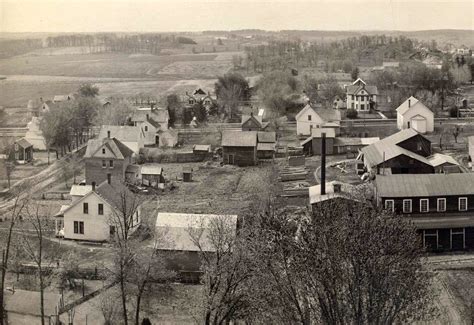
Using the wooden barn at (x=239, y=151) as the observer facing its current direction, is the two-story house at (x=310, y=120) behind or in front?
behind

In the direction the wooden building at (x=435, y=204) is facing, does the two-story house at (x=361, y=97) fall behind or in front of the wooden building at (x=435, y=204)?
behind

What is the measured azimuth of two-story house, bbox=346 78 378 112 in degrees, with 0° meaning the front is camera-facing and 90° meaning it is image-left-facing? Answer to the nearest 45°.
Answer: approximately 0°

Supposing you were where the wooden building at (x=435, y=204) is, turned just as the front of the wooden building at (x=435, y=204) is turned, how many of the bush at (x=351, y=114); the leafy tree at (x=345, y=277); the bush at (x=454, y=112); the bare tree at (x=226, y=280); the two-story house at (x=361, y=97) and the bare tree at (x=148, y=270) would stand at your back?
3

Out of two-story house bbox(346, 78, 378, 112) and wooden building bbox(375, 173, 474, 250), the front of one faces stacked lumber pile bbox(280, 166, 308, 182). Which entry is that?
the two-story house

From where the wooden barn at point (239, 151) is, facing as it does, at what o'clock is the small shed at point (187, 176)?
The small shed is roughly at 1 o'clock from the wooden barn.

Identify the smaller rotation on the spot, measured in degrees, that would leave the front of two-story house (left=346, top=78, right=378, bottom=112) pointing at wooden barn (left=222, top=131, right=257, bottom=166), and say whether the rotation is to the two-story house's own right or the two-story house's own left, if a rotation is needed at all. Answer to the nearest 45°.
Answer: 0° — it already faces it

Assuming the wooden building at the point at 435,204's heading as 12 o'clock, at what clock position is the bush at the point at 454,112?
The bush is roughly at 6 o'clock from the wooden building.

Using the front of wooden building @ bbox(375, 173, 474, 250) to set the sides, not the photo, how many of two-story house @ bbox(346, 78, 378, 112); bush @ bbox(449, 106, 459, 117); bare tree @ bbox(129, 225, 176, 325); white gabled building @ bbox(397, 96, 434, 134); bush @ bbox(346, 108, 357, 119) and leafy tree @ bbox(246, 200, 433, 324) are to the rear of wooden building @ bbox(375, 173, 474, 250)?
4

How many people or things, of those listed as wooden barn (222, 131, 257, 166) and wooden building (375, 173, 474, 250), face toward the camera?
2

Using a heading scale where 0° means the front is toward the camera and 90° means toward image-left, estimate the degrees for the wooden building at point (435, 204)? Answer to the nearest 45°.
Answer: approximately 0°

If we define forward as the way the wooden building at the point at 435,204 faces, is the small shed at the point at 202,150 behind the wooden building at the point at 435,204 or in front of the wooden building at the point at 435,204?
behind

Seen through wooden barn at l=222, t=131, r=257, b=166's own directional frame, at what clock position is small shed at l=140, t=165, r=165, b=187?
The small shed is roughly at 1 o'clock from the wooden barn.

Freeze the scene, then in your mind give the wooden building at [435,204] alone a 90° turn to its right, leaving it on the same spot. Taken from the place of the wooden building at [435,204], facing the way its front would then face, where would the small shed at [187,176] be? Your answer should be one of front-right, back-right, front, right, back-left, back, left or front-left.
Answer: front-right
